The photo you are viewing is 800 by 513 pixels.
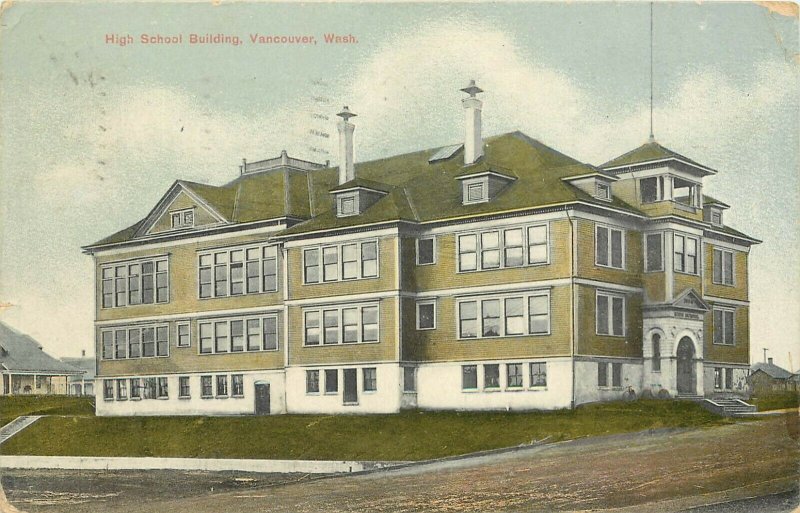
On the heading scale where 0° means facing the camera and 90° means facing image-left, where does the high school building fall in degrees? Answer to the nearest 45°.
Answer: approximately 315°

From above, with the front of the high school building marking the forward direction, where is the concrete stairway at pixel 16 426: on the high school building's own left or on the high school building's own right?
on the high school building's own right
